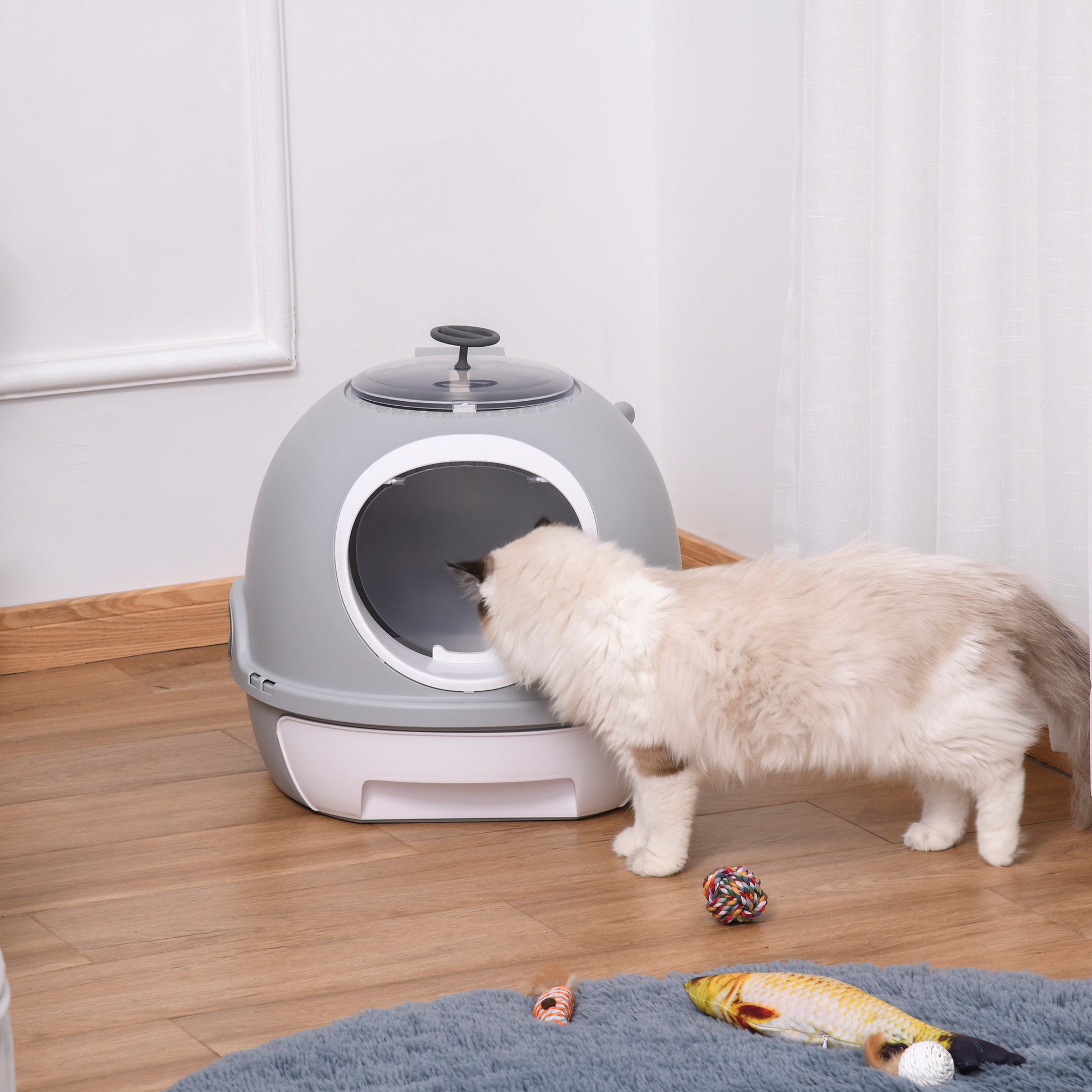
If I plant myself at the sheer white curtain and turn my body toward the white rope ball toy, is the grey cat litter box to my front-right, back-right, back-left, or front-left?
front-right

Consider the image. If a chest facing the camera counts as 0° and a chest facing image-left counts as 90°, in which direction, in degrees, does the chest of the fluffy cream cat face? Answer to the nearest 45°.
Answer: approximately 90°

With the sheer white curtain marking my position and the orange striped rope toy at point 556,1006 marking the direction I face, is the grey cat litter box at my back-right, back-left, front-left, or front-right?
front-right
